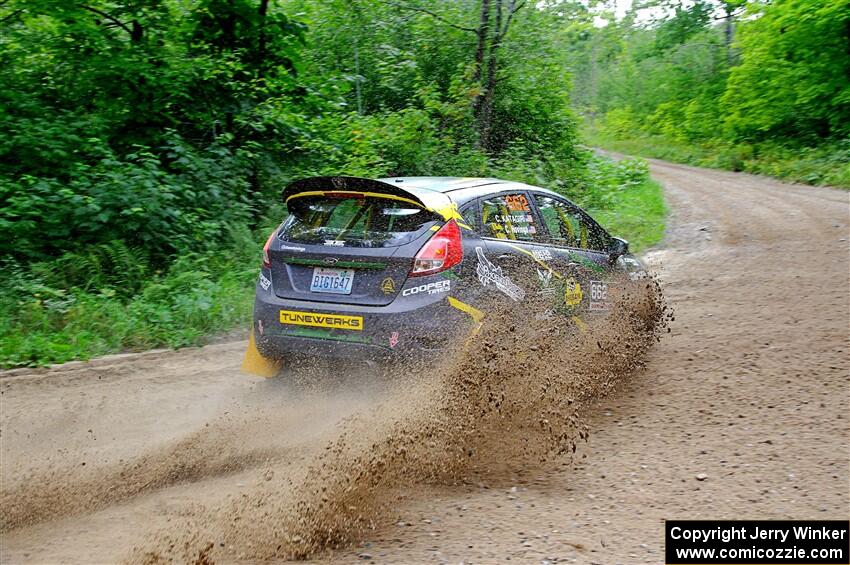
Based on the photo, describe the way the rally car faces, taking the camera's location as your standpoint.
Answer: facing away from the viewer and to the right of the viewer
